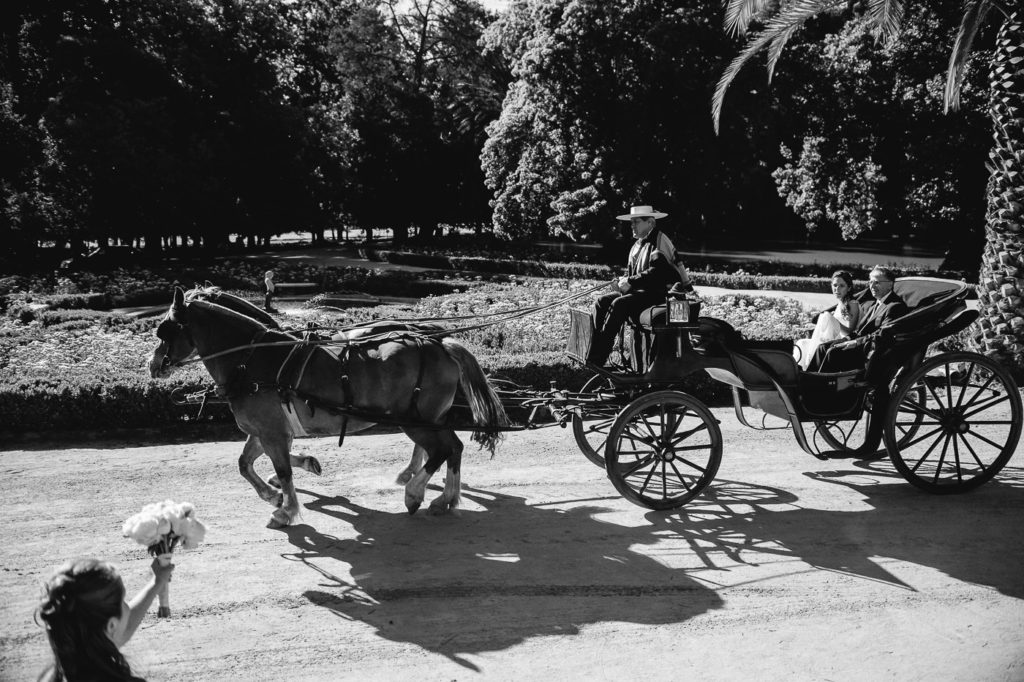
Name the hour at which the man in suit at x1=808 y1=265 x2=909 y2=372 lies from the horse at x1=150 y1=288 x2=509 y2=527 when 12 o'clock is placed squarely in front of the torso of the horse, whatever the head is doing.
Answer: The man in suit is roughly at 6 o'clock from the horse.

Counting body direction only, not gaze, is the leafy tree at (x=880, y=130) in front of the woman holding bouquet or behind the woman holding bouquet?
in front

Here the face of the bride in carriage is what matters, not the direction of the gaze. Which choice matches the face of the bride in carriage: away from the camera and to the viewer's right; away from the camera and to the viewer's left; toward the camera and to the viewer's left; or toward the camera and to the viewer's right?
toward the camera and to the viewer's left

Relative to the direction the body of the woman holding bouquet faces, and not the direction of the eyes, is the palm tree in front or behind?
in front

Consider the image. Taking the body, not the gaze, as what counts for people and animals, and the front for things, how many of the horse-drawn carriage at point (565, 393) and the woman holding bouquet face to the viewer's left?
1

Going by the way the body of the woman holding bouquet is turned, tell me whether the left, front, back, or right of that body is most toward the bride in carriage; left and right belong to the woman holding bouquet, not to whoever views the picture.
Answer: front

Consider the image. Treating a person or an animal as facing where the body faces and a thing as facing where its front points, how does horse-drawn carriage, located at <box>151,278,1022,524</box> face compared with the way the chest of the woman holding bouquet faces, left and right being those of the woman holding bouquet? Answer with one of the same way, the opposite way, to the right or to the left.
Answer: to the left

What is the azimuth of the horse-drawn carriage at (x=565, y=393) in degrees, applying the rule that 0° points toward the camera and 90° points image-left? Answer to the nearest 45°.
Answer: approximately 90°

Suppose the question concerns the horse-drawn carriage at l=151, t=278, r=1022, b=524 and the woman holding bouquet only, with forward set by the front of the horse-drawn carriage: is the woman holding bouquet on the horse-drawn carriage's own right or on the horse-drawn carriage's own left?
on the horse-drawn carriage's own left

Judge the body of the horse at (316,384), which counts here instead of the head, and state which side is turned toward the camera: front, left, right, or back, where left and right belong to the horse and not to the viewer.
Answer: left

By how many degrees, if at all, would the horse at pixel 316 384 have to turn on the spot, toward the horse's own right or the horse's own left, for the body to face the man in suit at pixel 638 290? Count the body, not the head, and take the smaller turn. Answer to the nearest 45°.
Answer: approximately 180°

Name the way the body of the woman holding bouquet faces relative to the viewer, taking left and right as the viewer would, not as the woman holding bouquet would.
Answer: facing away from the viewer and to the right of the viewer
